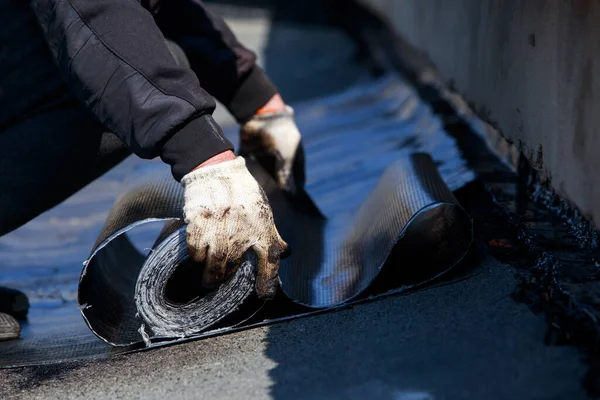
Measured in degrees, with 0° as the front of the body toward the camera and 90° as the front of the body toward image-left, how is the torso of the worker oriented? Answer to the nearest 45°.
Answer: approximately 270°
